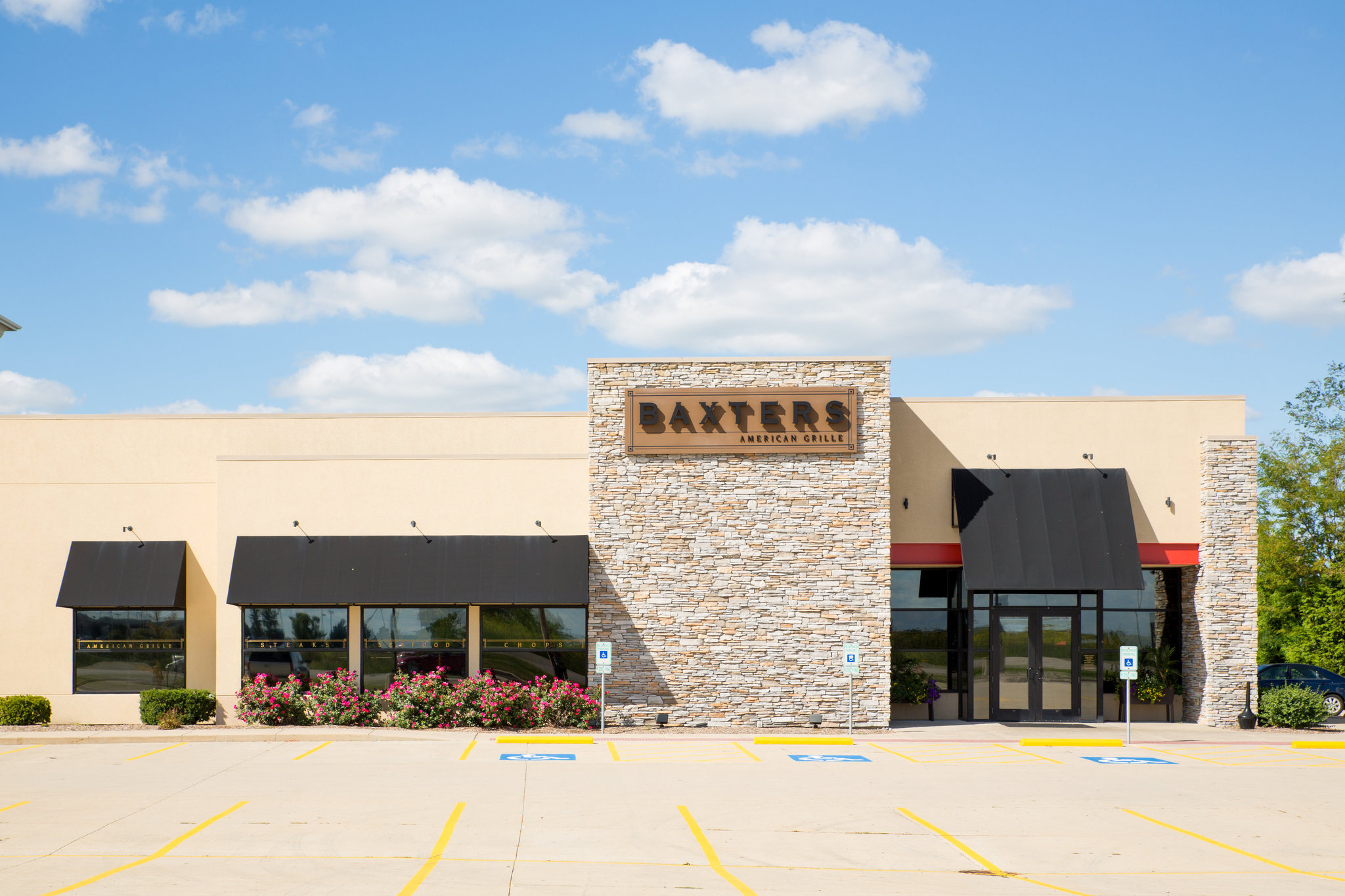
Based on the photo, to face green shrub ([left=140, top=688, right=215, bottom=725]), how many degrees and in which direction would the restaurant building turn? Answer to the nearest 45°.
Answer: approximately 90° to its right

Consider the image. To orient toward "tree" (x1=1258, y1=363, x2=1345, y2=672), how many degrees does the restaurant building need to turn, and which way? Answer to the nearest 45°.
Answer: approximately 135° to its left

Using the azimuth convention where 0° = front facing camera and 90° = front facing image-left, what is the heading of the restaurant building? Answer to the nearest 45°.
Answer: approximately 0°

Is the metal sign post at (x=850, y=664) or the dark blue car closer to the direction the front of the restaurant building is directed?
the metal sign post

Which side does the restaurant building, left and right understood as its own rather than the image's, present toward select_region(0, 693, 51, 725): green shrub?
right

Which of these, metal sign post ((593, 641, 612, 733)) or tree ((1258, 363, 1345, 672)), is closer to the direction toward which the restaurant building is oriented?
the metal sign post

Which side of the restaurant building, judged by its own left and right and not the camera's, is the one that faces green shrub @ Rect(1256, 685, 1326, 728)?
left
